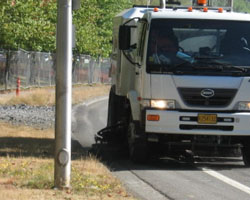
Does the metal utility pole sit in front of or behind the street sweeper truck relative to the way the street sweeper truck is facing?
in front

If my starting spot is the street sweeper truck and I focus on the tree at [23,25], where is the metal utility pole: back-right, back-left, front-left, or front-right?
back-left

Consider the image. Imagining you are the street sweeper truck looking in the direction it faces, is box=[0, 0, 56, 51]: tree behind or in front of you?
behind

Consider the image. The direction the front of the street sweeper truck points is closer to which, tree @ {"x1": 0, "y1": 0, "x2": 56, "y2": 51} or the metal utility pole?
the metal utility pole

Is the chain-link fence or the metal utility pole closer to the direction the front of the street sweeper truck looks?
the metal utility pole

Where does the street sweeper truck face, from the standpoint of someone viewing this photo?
facing the viewer

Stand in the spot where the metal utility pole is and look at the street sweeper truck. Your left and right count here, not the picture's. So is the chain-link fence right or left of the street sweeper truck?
left

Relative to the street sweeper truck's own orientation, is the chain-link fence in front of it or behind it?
behind
